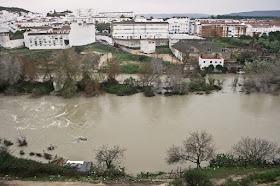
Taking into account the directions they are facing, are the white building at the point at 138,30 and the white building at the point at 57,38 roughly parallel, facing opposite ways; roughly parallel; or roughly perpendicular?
roughly parallel

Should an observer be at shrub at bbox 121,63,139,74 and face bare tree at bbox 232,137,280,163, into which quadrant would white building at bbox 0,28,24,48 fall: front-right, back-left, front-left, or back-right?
back-right

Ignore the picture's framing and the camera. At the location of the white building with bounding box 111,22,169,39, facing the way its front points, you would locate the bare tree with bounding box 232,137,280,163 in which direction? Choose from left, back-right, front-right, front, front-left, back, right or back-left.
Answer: front

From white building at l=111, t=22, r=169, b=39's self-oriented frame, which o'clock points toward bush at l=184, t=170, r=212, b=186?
The bush is roughly at 12 o'clock from the white building.

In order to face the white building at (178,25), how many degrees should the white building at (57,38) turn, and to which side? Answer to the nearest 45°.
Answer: approximately 135° to its left

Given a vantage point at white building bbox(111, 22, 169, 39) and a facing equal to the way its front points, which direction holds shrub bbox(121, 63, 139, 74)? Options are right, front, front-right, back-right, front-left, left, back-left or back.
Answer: front

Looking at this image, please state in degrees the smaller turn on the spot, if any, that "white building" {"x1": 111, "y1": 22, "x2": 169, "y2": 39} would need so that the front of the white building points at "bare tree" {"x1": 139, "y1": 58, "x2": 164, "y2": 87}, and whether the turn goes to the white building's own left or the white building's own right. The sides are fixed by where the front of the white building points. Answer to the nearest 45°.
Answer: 0° — it already faces it

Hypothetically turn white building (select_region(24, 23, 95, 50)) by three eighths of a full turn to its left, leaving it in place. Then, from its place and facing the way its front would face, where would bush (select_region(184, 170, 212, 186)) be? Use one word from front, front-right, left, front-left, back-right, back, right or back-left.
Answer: back-right

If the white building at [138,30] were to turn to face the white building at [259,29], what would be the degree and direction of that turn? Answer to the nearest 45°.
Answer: approximately 135° to its left

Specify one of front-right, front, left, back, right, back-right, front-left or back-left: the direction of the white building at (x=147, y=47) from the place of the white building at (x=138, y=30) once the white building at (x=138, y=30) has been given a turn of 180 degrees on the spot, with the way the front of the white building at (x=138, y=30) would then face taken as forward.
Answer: back

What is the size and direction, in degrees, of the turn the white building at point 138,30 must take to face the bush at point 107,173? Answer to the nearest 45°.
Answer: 0° — it already faces it

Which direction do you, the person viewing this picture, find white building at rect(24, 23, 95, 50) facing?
facing the viewer

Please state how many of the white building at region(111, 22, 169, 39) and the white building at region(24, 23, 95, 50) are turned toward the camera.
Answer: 2

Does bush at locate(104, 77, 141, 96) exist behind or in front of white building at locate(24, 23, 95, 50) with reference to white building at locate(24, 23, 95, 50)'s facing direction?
in front

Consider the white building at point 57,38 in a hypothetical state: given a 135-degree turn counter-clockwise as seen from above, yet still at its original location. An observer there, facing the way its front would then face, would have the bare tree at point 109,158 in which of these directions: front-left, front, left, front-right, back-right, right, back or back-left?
back-right

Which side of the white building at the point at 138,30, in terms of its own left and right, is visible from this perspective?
front

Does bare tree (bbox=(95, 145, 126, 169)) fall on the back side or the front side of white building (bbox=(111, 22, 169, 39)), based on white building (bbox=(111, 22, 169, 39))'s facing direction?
on the front side

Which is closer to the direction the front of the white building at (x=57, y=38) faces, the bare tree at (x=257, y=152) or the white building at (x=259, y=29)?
the bare tree
